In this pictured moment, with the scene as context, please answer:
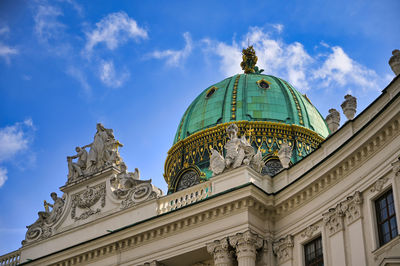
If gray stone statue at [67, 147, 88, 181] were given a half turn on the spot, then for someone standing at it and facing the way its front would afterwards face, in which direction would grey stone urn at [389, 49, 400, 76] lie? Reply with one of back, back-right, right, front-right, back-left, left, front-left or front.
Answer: front-right

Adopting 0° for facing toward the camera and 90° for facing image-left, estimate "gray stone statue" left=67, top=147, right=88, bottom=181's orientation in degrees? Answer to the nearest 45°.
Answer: approximately 90°

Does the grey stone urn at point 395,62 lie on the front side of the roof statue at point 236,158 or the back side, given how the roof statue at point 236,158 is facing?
on the front side

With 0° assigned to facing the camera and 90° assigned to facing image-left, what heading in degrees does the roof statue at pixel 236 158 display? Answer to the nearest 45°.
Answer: approximately 0°

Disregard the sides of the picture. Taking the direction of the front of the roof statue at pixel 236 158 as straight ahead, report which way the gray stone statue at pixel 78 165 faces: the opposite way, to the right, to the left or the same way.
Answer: to the right

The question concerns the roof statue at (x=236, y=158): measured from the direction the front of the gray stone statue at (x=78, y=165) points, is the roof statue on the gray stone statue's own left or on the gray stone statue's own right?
on the gray stone statue's own left
